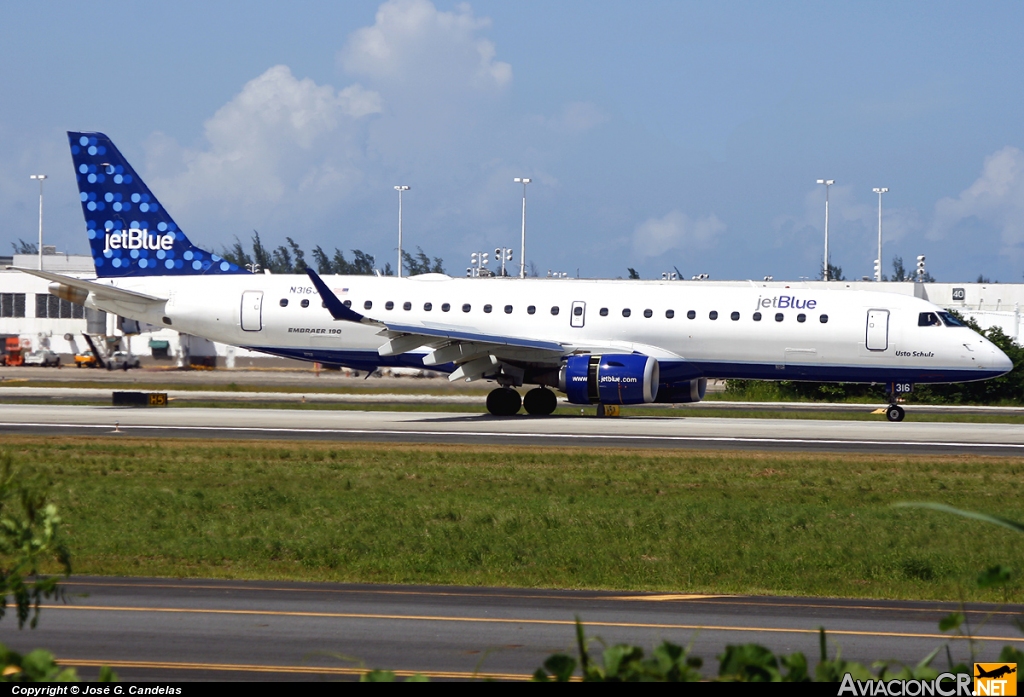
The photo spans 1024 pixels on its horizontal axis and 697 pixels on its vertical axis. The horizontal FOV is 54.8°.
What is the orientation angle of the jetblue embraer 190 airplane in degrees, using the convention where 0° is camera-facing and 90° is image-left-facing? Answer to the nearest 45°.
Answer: approximately 270°
